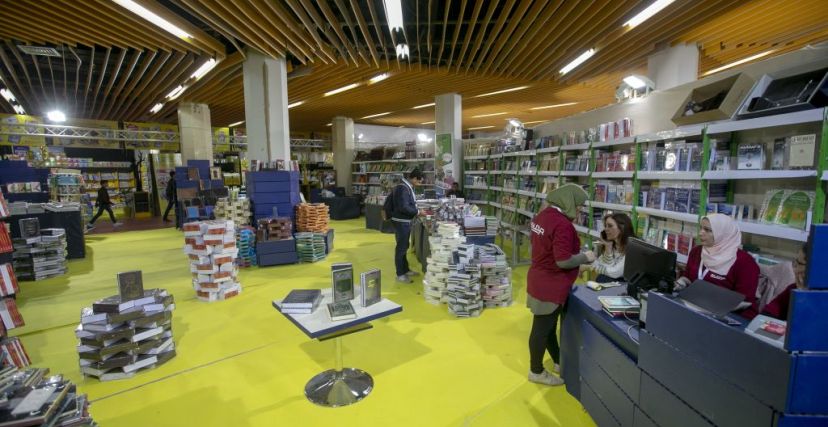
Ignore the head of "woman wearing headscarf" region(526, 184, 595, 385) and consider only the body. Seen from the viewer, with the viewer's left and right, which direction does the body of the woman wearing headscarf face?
facing away from the viewer and to the right of the viewer

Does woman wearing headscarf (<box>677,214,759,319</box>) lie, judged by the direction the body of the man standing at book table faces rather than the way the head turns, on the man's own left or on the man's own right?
on the man's own right

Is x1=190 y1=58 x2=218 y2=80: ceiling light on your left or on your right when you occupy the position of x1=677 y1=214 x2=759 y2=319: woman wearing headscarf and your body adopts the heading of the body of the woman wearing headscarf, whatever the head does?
on your right

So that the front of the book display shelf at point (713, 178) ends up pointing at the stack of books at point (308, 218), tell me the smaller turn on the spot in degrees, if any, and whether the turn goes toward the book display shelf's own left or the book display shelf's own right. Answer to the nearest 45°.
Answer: approximately 45° to the book display shelf's own right

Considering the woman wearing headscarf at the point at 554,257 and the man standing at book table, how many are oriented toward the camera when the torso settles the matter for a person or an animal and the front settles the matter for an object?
0

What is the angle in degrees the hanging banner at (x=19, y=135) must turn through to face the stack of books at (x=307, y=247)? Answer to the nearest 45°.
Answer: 0° — it already faces it

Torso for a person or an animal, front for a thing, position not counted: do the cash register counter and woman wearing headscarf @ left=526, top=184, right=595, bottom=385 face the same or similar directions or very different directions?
very different directions

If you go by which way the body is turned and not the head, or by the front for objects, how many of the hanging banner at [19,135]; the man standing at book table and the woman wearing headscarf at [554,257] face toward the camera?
1

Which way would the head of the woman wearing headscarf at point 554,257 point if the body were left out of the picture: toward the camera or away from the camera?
away from the camera

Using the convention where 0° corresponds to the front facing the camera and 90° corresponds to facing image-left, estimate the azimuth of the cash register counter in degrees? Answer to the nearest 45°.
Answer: approximately 45°

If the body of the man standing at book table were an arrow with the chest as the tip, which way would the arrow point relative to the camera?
to the viewer's right
